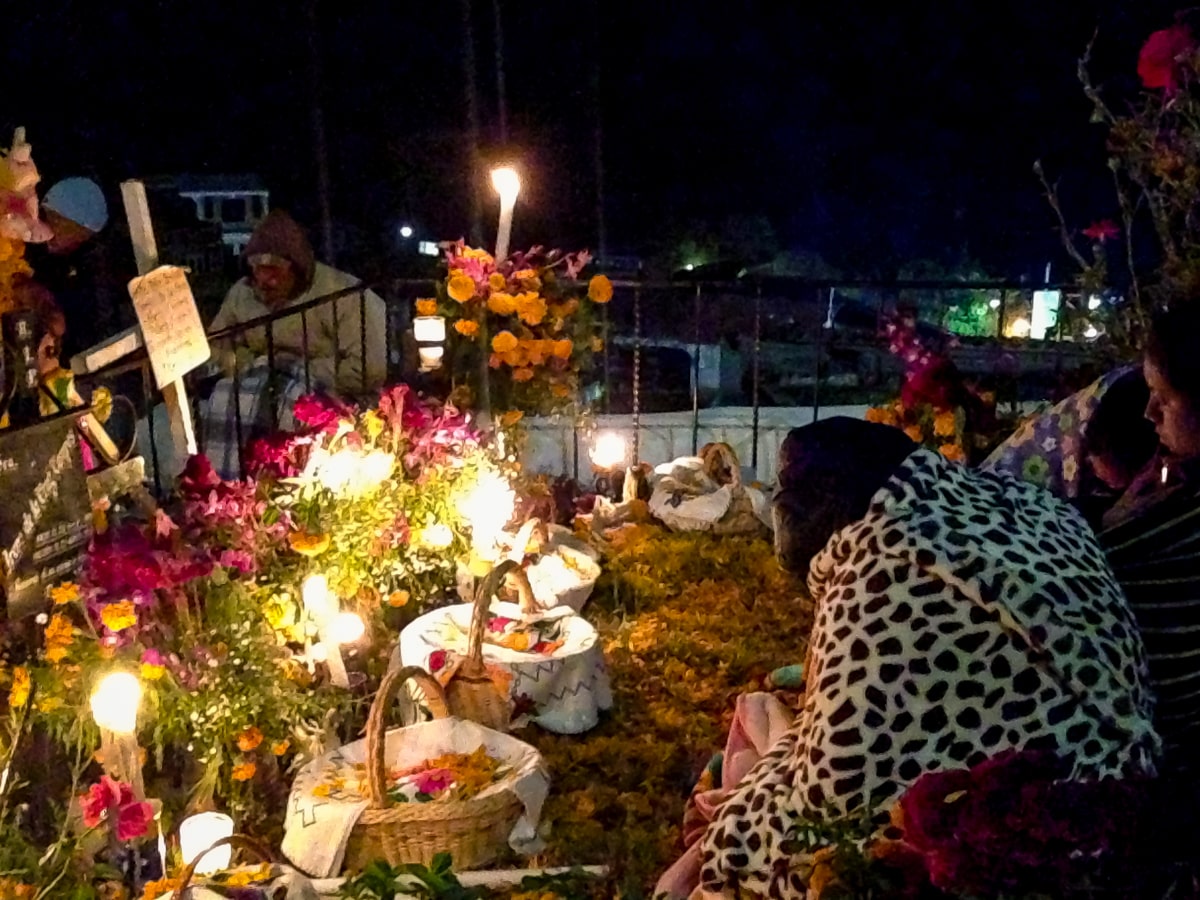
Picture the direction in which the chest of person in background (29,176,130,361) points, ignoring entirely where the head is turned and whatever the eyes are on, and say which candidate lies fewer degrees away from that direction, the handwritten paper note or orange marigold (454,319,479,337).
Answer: the handwritten paper note

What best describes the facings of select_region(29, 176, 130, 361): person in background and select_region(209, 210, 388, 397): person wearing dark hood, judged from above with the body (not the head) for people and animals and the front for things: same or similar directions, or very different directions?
same or similar directions

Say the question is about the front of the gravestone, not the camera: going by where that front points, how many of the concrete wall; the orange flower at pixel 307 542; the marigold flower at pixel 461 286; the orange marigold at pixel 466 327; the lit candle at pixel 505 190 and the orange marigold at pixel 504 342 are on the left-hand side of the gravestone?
6

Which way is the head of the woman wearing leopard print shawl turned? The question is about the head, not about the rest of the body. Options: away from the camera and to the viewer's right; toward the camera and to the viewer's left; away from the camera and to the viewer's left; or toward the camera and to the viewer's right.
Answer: away from the camera and to the viewer's left

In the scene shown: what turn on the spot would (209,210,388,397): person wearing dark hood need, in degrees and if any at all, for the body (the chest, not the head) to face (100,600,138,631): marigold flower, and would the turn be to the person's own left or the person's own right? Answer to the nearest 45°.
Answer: approximately 45° to the person's own left

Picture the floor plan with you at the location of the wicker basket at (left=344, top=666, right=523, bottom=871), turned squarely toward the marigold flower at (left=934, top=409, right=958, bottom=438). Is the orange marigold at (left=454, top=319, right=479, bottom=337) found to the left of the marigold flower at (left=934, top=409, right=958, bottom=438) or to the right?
left

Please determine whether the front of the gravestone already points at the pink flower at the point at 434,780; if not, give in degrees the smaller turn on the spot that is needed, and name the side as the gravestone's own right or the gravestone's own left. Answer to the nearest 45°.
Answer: approximately 45° to the gravestone's own left

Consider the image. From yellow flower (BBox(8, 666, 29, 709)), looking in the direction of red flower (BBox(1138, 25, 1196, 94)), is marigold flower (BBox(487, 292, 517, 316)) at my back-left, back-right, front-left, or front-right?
front-left

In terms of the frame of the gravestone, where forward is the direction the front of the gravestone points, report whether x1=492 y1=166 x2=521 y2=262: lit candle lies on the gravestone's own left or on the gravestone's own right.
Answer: on the gravestone's own left

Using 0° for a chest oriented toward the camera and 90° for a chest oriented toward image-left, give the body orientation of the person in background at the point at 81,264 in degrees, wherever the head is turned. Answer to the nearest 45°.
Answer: approximately 45°

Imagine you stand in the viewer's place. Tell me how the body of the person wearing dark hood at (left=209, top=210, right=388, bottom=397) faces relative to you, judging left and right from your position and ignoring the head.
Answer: facing the viewer and to the left of the viewer

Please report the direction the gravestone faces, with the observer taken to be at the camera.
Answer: facing the viewer and to the right of the viewer

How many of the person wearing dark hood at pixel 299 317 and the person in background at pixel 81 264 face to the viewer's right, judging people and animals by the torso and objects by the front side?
0

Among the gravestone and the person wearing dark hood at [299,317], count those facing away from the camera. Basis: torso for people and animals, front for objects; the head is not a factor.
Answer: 0
